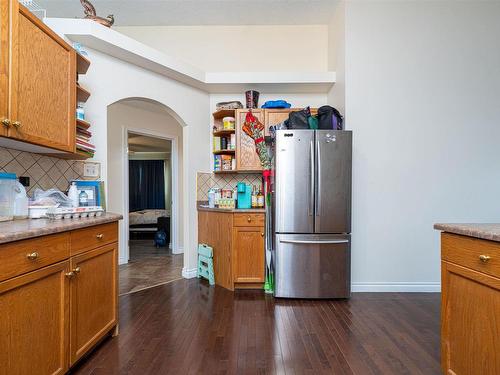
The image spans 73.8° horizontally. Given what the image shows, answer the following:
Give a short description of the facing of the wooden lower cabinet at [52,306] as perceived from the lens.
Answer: facing the viewer and to the right of the viewer

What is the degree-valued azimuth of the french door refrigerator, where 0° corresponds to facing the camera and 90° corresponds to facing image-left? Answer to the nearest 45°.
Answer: approximately 0°

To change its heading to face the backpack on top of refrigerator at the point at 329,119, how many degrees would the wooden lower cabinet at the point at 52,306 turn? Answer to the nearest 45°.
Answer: approximately 45° to its left

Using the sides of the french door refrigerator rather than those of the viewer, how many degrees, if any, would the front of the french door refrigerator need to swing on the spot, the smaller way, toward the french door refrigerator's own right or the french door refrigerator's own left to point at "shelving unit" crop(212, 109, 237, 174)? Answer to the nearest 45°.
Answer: approximately 135° to the french door refrigerator's own right

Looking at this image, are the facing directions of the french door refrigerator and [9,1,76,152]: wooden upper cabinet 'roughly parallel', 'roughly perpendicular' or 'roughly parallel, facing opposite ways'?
roughly perpendicular

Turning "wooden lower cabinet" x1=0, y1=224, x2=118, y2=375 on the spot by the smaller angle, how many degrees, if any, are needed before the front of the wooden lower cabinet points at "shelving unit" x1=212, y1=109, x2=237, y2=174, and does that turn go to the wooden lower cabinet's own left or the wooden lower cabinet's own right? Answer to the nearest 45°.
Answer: approximately 90° to the wooden lower cabinet's own left

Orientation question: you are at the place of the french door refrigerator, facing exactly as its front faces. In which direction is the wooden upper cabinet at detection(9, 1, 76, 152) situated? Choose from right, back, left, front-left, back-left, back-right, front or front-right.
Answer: front-right

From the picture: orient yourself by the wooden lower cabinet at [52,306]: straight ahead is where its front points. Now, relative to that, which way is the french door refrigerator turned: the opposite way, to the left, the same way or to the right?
to the right

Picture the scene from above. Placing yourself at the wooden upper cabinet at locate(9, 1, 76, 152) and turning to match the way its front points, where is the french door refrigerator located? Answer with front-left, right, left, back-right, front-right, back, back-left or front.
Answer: front-left

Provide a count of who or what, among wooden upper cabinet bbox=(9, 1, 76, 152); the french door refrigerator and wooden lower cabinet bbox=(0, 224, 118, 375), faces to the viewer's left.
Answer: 0

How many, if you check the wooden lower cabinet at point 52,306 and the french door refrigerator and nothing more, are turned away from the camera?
0

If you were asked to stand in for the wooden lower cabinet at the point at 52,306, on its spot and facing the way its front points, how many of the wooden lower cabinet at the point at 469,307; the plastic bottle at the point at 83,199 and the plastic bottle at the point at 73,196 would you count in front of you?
1

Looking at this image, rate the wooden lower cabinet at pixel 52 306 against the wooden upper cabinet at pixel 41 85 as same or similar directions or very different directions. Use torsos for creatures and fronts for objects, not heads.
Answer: same or similar directions
